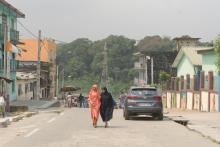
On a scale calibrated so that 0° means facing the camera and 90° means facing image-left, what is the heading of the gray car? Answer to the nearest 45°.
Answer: approximately 180°

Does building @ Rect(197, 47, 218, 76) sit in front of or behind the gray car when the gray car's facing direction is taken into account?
in front
